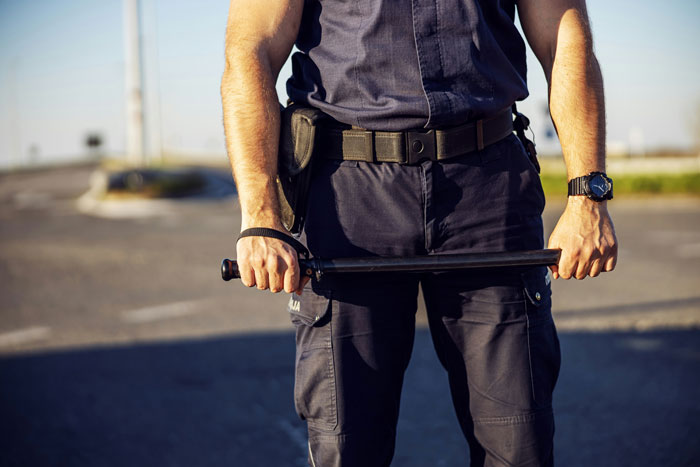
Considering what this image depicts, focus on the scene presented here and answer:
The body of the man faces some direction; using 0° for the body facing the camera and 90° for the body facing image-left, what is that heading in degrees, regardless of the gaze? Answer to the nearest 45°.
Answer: approximately 0°
